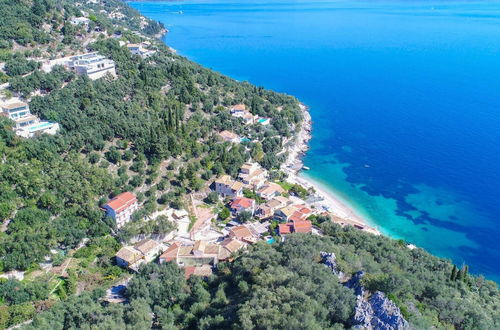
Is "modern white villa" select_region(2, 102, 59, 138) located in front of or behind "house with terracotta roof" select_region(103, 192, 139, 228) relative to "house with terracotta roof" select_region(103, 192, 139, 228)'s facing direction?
behind

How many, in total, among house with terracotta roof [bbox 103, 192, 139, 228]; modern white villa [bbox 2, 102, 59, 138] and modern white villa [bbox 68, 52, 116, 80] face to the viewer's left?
0

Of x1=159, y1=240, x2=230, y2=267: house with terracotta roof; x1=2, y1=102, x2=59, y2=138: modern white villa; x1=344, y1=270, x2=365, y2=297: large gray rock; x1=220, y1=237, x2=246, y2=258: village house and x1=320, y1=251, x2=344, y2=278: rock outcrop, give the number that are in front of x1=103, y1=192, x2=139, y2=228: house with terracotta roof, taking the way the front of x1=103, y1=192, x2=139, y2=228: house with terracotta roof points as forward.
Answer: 4

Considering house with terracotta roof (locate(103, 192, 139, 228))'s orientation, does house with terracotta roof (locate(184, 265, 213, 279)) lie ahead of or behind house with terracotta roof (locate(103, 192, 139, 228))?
ahead

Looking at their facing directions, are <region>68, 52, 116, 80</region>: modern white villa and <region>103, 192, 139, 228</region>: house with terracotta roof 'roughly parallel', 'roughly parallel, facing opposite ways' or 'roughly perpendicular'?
roughly parallel

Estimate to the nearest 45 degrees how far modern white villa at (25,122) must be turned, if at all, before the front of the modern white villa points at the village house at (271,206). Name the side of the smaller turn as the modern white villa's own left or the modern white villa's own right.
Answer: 0° — it already faces it

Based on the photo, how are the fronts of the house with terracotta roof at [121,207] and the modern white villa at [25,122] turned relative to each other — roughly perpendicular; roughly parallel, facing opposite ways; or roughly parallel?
roughly parallel

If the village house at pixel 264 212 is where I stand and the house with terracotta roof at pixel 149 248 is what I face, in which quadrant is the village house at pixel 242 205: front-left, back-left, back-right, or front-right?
front-right

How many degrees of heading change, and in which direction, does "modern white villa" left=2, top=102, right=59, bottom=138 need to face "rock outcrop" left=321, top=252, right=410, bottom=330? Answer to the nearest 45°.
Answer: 0° — it already faces it

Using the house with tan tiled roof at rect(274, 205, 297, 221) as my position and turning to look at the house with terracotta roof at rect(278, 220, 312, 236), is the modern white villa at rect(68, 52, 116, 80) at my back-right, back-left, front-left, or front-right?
back-right

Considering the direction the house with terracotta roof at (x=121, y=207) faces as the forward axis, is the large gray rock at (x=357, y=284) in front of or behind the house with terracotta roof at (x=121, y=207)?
in front

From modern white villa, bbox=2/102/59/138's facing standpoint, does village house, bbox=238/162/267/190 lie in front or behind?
in front
